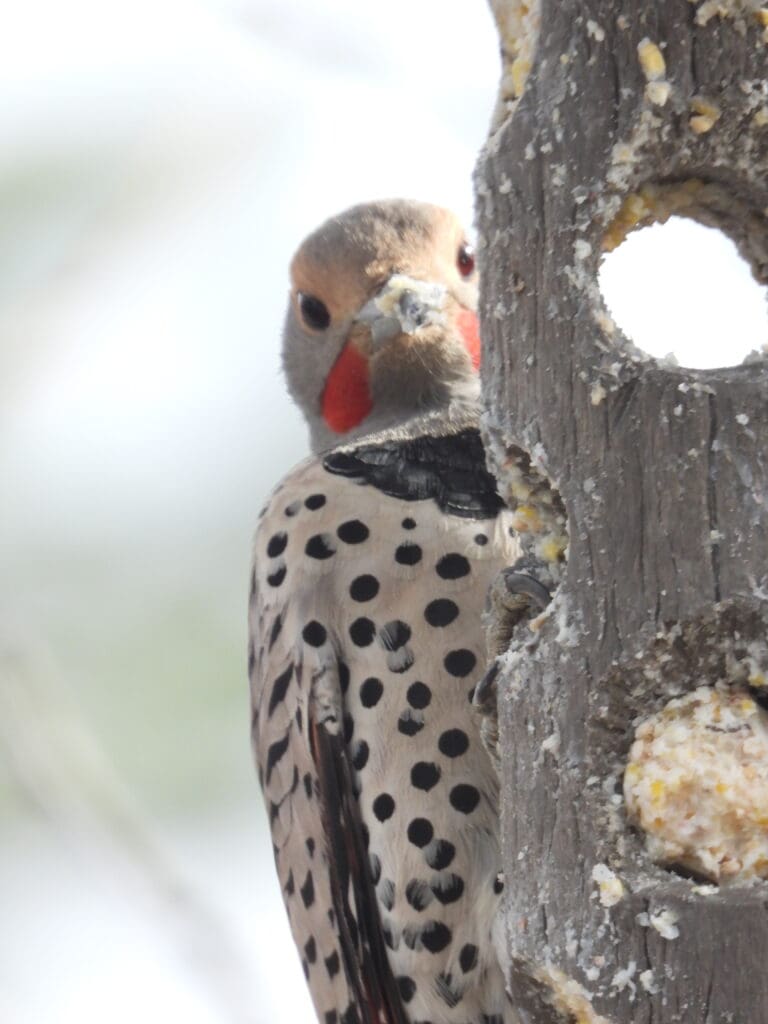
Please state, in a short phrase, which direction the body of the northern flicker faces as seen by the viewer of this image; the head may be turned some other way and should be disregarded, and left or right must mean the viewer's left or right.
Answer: facing the viewer and to the right of the viewer

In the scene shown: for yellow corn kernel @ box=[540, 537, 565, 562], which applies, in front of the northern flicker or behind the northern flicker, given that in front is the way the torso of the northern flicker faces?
in front

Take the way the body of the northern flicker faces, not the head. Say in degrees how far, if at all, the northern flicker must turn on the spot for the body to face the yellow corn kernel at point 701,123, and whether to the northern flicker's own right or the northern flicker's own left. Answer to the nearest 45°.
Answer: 0° — it already faces it

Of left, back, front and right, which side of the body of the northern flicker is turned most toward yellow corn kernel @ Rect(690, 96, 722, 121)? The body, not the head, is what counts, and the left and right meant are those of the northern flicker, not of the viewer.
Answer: front

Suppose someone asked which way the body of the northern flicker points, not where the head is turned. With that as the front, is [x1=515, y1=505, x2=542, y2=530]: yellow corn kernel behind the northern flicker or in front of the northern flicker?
in front
